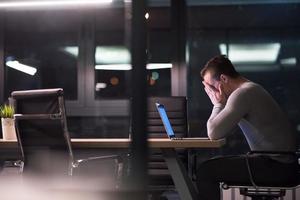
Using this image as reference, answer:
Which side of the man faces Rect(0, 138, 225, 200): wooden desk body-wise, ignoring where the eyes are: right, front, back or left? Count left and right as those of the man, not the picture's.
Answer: front

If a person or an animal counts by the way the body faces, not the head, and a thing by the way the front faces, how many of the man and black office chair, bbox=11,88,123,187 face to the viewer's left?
1

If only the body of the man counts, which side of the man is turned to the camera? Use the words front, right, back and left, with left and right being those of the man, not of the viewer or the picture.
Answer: left

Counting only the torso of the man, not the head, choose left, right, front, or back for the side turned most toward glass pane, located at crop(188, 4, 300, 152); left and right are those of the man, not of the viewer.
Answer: right

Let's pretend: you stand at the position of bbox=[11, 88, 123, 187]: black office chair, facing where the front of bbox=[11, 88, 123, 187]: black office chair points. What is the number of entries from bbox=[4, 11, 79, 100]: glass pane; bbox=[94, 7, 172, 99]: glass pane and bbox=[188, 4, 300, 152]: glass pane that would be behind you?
0

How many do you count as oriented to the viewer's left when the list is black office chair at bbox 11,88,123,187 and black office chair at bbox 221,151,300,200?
1

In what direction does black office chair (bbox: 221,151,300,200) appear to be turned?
to the viewer's left

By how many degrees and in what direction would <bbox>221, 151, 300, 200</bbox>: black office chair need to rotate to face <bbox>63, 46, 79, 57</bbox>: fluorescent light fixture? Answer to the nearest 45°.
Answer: approximately 45° to its right

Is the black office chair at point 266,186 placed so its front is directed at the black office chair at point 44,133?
yes

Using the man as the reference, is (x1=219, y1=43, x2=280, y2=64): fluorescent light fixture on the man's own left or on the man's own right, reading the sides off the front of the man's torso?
on the man's own right

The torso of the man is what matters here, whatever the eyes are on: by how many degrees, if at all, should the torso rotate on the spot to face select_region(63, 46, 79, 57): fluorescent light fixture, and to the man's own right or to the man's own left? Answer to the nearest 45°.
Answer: approximately 45° to the man's own right

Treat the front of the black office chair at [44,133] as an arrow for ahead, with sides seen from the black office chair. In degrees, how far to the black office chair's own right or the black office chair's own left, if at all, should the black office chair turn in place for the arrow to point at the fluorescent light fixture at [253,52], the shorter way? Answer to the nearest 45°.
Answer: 0° — it already faces it

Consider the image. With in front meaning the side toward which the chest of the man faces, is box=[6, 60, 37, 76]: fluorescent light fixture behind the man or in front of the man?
in front

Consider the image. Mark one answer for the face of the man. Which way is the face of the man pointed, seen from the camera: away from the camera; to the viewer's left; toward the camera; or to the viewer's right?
to the viewer's left

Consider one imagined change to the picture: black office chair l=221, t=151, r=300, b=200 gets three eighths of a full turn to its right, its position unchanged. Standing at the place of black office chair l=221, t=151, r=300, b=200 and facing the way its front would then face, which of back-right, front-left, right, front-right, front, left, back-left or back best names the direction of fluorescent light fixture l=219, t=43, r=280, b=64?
front-left

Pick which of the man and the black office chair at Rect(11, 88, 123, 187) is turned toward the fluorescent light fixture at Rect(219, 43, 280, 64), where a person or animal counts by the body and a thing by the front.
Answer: the black office chair

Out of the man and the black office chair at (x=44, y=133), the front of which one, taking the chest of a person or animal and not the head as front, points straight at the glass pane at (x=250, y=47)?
the black office chair

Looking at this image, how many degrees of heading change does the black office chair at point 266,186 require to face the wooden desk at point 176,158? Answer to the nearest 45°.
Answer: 0° — it already faces it

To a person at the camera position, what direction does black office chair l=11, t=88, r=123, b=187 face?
facing away from the viewer and to the right of the viewer

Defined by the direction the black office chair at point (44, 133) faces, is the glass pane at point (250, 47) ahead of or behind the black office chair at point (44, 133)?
ahead
